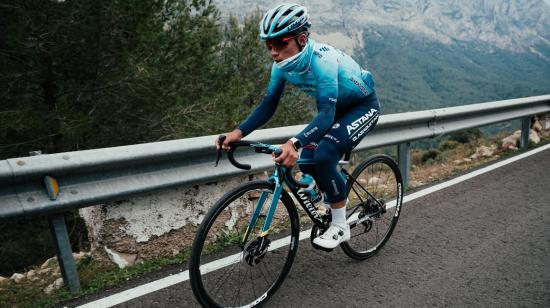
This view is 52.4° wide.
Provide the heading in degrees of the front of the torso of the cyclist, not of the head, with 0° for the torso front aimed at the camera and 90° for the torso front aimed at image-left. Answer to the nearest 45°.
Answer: approximately 45°

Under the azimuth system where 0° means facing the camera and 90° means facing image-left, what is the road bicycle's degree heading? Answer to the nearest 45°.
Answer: approximately 45°
